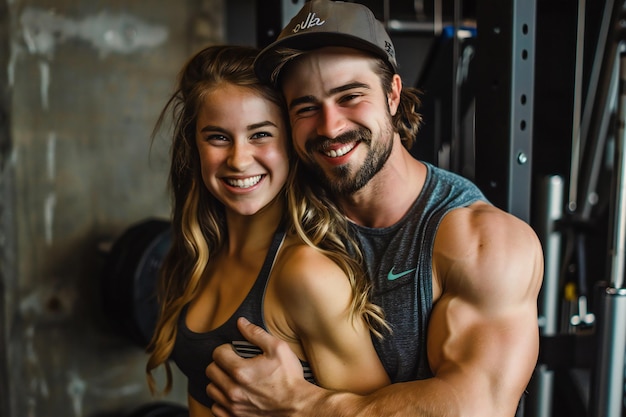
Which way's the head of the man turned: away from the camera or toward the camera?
toward the camera

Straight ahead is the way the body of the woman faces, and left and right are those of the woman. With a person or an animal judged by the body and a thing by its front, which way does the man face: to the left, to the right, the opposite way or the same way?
the same way

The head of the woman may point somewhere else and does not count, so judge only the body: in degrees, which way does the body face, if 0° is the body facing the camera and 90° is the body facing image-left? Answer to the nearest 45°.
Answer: approximately 45°

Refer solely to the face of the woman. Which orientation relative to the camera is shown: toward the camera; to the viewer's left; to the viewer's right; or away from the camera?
toward the camera

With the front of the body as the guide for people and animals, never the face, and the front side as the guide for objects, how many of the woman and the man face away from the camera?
0

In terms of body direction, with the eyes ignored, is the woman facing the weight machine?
no

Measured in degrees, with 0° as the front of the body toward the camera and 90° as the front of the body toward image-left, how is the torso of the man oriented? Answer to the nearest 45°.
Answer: approximately 45°
